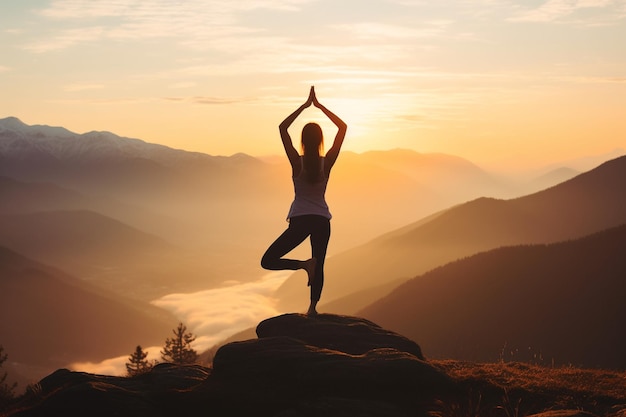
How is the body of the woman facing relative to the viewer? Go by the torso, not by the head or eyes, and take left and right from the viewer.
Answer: facing away from the viewer

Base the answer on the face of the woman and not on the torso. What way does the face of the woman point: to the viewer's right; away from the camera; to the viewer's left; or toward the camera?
away from the camera
